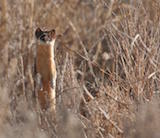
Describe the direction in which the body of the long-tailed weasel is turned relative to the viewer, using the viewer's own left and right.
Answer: facing the viewer
